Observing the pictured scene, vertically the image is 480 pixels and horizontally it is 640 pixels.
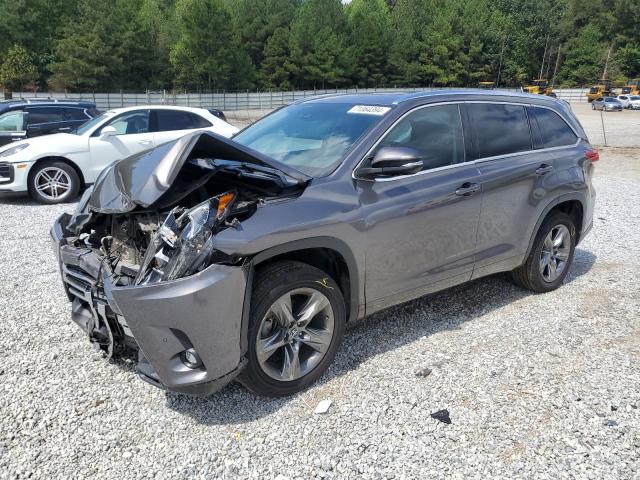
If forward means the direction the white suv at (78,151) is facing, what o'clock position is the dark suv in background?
The dark suv in background is roughly at 2 o'clock from the white suv.

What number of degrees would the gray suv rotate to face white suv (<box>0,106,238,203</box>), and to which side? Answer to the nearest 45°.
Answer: approximately 90° to its right

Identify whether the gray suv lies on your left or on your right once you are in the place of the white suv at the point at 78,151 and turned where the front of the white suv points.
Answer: on your left

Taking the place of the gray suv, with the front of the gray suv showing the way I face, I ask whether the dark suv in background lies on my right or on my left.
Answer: on my right

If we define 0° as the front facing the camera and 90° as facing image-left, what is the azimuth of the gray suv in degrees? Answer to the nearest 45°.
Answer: approximately 45°

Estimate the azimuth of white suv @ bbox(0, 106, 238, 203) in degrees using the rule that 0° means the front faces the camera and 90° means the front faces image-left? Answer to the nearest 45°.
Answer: approximately 45°
